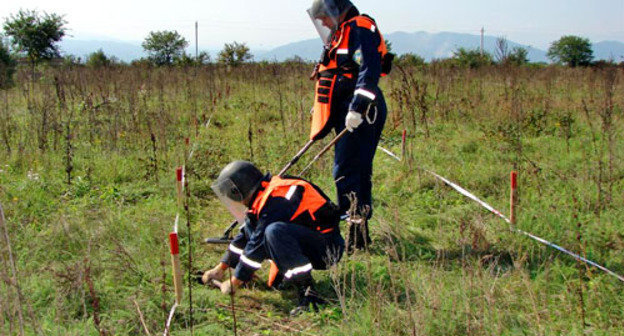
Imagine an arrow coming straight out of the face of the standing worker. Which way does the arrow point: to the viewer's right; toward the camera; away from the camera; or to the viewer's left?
to the viewer's left

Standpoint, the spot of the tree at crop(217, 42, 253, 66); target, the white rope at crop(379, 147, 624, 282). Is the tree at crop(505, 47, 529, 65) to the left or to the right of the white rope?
left

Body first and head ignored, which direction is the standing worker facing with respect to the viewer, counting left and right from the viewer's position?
facing to the left of the viewer

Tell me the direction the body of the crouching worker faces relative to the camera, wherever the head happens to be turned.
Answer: to the viewer's left

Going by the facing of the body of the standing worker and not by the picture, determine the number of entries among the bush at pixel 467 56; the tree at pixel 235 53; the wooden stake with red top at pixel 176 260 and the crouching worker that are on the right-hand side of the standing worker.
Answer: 2

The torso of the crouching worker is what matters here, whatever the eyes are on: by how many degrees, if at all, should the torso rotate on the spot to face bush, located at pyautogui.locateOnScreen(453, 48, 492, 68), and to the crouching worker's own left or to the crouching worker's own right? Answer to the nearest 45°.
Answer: approximately 135° to the crouching worker's own right

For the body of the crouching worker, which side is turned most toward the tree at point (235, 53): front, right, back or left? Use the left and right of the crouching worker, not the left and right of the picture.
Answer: right

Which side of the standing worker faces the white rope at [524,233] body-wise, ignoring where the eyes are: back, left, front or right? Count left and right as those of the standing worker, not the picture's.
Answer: back

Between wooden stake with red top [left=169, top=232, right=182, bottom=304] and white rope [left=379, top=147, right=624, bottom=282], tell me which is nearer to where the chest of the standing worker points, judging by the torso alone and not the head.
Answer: the wooden stake with red top

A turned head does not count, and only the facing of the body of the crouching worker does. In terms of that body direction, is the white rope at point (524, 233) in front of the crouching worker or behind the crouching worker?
behind

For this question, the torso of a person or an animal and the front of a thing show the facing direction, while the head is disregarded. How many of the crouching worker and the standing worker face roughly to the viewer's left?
2
